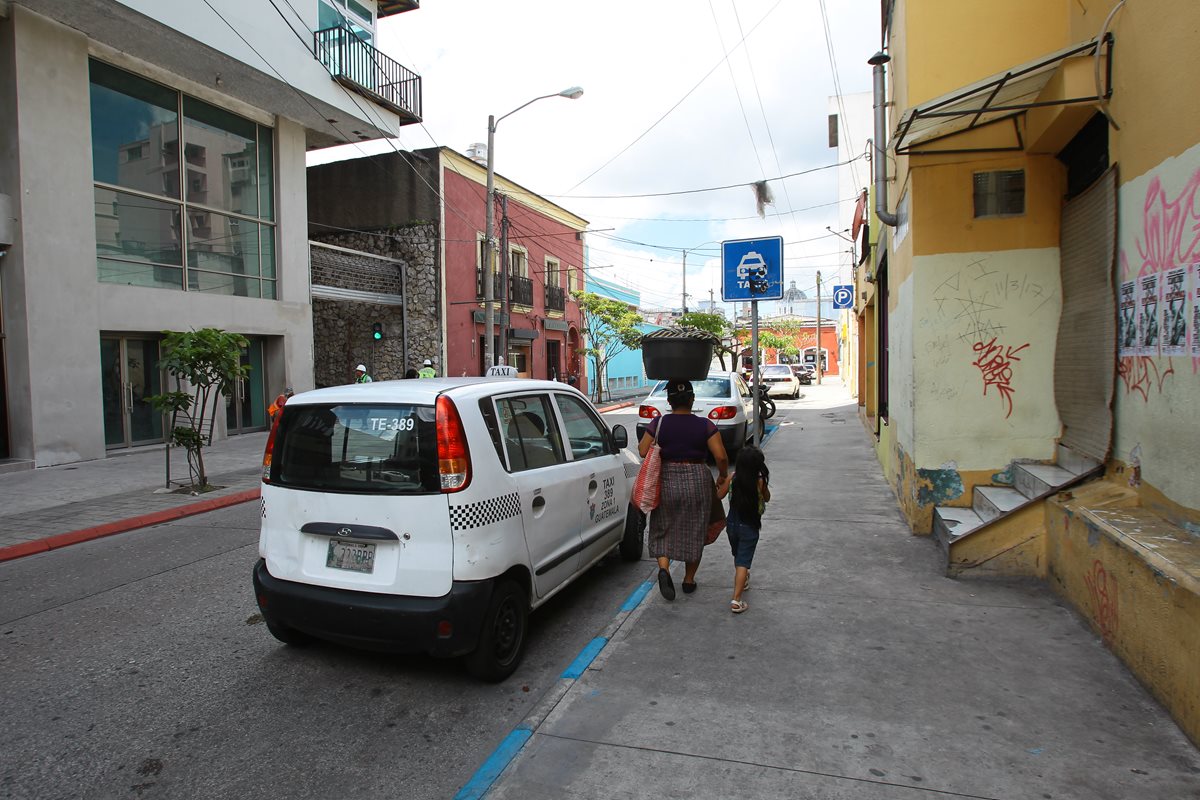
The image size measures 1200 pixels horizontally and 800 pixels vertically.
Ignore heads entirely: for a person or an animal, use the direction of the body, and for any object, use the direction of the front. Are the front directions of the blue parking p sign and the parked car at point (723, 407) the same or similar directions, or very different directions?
very different directions

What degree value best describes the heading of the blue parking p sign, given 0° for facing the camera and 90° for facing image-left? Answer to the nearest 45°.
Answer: approximately 0°

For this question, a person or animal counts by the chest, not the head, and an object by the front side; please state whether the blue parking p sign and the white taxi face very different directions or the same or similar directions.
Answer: very different directions

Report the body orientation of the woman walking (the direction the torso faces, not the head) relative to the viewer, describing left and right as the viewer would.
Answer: facing away from the viewer

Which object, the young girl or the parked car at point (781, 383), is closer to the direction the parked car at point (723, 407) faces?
the parked car

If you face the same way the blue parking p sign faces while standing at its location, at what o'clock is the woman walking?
The woman walking is roughly at 12 o'clock from the blue parking p sign.

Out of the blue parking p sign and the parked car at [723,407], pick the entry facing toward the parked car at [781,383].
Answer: the parked car at [723,407]

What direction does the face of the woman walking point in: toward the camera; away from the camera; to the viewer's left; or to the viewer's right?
away from the camera

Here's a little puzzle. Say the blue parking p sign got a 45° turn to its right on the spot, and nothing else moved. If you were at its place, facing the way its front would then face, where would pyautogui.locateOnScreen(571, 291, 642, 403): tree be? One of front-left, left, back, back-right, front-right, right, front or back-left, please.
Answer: right

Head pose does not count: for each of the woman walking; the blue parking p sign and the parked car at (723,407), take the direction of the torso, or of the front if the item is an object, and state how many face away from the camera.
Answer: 2

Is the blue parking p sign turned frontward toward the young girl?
yes

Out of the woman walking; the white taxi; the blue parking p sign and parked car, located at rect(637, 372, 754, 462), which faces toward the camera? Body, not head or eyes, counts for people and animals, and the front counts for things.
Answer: the blue parking p sign

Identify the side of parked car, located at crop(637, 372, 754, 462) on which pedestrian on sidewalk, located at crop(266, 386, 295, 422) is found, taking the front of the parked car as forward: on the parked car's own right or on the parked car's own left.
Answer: on the parked car's own left

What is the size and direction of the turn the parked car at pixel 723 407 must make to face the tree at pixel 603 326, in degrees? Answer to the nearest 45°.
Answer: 0° — it already faces it

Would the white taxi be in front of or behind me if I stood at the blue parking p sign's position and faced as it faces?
in front

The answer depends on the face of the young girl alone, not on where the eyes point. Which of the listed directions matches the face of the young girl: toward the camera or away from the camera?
away from the camera
